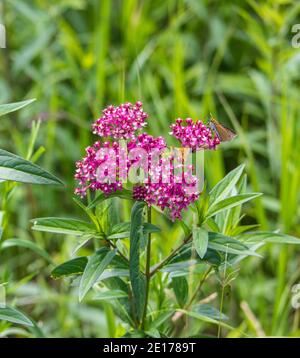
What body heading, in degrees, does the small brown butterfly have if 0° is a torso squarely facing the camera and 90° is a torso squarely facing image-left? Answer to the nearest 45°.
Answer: approximately 90°
